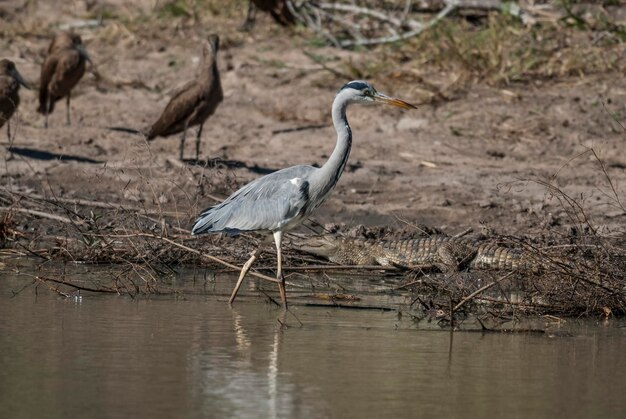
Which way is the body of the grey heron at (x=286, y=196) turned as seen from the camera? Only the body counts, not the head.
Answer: to the viewer's right

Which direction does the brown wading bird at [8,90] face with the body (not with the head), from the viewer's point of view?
to the viewer's right

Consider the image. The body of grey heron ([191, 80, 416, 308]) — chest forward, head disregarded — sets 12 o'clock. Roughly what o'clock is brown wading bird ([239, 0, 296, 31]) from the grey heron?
The brown wading bird is roughly at 9 o'clock from the grey heron.

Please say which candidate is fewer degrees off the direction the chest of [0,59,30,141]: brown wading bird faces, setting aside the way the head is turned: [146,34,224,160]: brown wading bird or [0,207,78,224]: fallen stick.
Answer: the brown wading bird

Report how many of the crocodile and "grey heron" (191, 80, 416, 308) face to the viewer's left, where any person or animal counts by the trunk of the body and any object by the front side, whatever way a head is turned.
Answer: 1

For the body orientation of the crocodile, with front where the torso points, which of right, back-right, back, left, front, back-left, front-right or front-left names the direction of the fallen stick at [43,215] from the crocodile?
front

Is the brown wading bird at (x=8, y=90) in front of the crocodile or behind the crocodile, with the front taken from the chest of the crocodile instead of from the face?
in front

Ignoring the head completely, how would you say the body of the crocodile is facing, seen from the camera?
to the viewer's left

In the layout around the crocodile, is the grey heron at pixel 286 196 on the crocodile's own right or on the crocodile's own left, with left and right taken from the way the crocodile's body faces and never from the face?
on the crocodile's own left

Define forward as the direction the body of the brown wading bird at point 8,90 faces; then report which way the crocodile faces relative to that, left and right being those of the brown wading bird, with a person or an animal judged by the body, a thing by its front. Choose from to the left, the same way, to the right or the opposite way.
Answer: the opposite way
